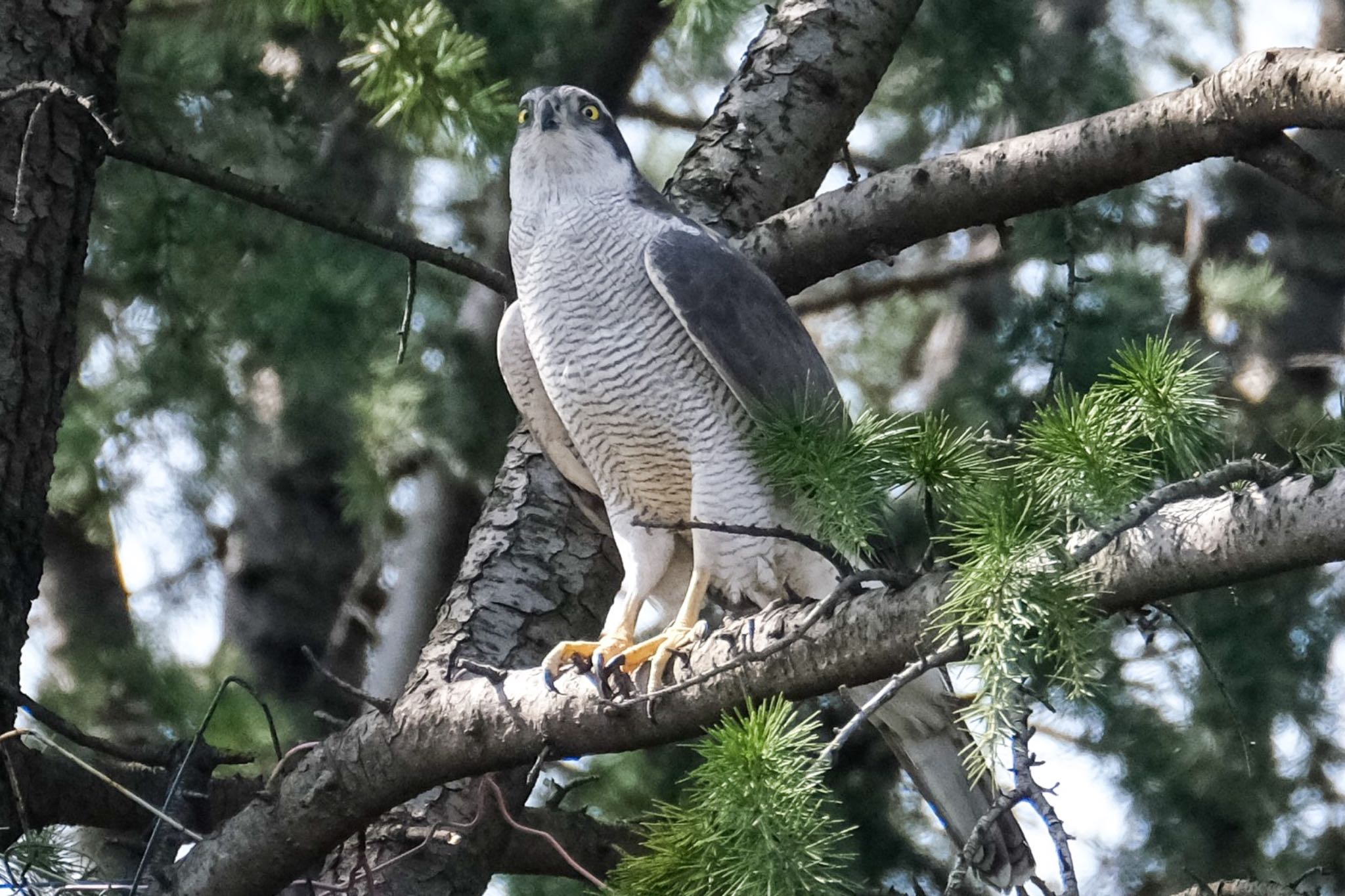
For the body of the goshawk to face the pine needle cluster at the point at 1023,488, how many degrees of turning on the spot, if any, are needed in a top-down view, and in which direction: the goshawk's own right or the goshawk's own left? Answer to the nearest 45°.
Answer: approximately 90° to the goshawk's own left

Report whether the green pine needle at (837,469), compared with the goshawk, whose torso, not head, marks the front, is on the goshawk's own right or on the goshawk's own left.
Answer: on the goshawk's own left

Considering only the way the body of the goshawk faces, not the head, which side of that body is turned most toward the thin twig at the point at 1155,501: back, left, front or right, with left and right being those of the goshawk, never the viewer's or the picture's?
left

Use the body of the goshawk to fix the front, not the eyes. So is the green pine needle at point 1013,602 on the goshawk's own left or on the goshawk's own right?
on the goshawk's own left

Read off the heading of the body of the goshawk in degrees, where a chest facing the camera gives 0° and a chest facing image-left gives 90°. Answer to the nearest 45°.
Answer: approximately 45°
